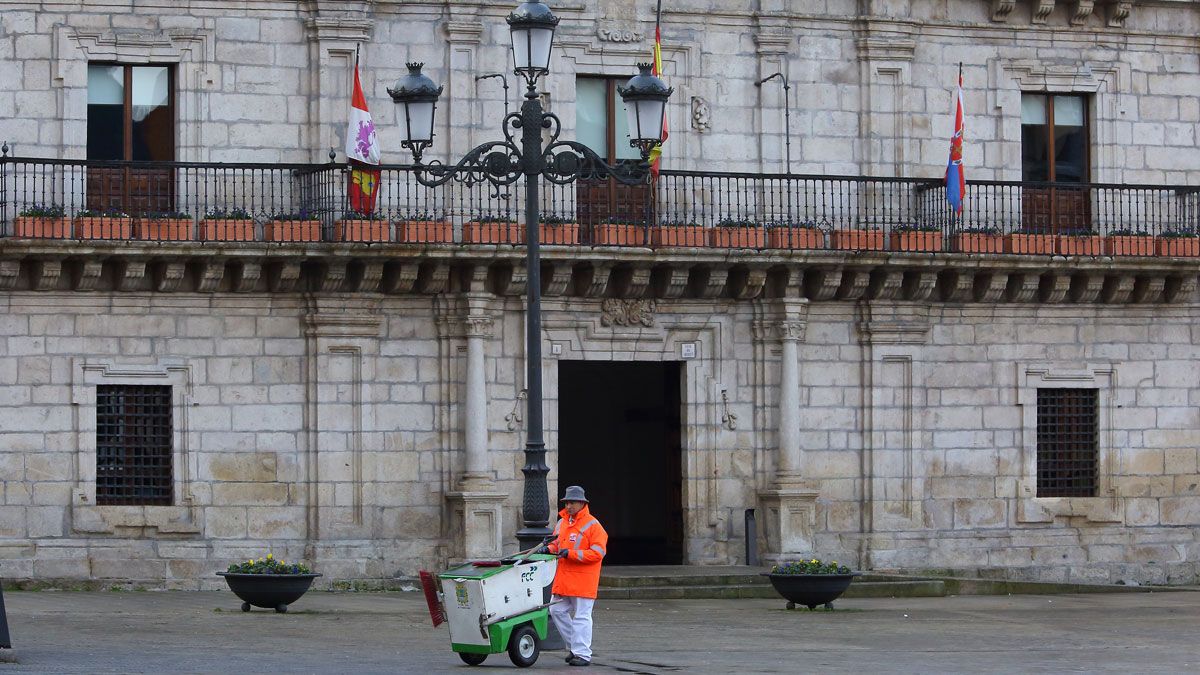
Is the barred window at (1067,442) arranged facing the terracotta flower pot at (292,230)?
no

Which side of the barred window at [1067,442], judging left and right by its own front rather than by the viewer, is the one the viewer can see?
front

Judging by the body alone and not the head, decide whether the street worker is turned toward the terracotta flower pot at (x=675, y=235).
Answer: no

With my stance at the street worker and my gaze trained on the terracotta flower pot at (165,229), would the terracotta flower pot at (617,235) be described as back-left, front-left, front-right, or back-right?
front-right

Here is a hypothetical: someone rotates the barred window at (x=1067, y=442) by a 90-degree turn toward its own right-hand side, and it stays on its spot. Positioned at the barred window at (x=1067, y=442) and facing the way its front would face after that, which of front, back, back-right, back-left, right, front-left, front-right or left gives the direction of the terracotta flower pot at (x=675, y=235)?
front-left

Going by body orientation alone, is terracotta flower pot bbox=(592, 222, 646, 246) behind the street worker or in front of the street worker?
behind

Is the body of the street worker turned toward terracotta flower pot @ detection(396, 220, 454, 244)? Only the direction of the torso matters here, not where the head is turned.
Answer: no

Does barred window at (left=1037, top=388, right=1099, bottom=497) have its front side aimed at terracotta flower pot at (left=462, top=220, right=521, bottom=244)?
no

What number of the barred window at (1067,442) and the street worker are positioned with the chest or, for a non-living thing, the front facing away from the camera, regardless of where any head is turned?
0

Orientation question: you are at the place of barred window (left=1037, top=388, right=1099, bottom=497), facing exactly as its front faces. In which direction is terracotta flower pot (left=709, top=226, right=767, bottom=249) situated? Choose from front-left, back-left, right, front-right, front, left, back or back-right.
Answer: front-right

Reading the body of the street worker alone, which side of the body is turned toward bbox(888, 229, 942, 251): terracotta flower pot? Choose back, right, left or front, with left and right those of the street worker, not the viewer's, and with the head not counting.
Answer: back

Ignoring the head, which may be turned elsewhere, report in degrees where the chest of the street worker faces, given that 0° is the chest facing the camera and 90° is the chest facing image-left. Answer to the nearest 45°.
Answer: approximately 45°

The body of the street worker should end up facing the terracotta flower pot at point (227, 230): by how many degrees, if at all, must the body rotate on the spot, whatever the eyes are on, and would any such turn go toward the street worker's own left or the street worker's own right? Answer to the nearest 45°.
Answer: approximately 90° to the street worker's own right
